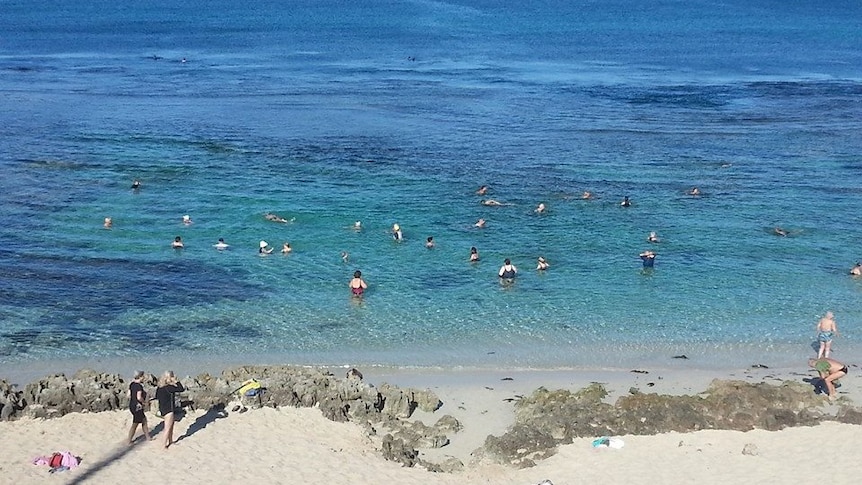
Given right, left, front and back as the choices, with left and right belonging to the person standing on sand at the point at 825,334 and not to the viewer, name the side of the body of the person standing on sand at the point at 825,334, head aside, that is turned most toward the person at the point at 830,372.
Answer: back

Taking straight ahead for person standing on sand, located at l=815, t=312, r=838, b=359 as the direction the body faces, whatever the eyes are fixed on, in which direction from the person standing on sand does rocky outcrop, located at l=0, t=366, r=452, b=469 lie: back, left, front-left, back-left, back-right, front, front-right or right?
back-left
